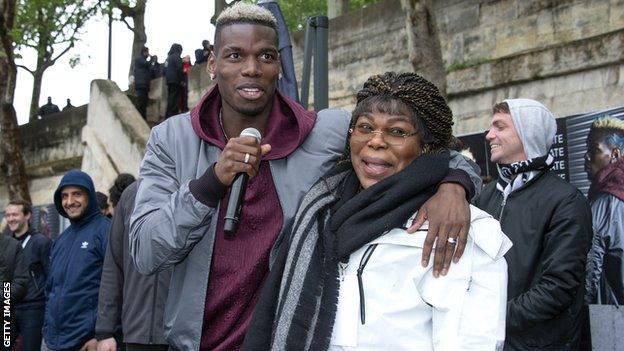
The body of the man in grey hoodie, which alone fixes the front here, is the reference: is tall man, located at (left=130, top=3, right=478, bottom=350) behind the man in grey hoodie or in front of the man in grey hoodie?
in front

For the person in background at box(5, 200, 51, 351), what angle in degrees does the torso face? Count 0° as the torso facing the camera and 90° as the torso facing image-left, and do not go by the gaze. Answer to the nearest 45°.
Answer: approximately 45°

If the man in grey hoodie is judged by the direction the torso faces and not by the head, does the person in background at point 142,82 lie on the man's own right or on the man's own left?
on the man's own right
